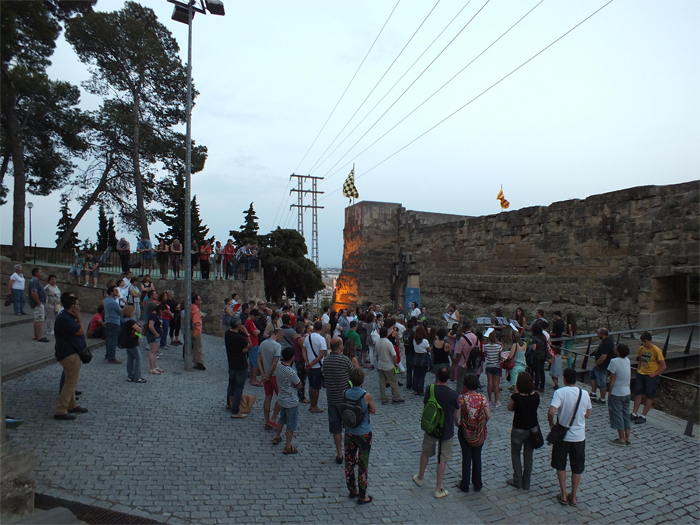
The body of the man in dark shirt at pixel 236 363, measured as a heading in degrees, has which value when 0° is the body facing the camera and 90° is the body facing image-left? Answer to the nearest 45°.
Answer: approximately 225°

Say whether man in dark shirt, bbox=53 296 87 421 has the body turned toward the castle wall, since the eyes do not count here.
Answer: yes

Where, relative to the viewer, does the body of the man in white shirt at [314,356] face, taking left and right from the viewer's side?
facing away from the viewer and to the right of the viewer

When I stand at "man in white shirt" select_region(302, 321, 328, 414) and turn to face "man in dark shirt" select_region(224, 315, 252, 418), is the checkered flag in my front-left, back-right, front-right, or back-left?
back-right

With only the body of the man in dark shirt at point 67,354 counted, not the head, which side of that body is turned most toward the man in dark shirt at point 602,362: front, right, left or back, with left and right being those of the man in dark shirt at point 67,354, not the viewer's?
front

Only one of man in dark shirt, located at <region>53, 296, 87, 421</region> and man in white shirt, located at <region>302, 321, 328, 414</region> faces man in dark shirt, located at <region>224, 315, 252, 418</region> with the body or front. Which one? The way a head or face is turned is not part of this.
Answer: man in dark shirt, located at <region>53, 296, 87, 421</region>

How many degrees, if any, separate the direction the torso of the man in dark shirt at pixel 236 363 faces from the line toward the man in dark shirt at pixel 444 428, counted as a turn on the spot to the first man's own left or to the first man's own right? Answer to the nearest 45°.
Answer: approximately 90° to the first man's own right

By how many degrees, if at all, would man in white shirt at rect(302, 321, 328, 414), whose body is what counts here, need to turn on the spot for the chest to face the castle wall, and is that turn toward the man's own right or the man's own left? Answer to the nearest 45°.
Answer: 0° — they already face it

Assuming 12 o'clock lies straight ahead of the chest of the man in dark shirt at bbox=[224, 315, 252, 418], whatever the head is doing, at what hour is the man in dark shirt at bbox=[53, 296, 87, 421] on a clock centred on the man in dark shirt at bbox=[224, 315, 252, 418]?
the man in dark shirt at bbox=[53, 296, 87, 421] is roughly at 7 o'clock from the man in dark shirt at bbox=[224, 315, 252, 418].

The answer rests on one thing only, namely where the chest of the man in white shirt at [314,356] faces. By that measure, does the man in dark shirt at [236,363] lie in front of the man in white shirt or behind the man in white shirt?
behind

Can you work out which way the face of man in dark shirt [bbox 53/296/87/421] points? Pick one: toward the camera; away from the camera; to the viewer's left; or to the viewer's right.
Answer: to the viewer's right

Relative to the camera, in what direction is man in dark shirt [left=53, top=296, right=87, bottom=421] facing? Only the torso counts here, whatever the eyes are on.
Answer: to the viewer's right

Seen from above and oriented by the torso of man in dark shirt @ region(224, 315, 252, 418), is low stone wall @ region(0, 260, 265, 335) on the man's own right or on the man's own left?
on the man's own left

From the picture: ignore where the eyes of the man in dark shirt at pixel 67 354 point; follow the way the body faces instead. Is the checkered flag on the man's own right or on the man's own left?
on the man's own left

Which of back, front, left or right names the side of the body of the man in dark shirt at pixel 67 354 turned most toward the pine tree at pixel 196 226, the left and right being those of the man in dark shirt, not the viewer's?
left
